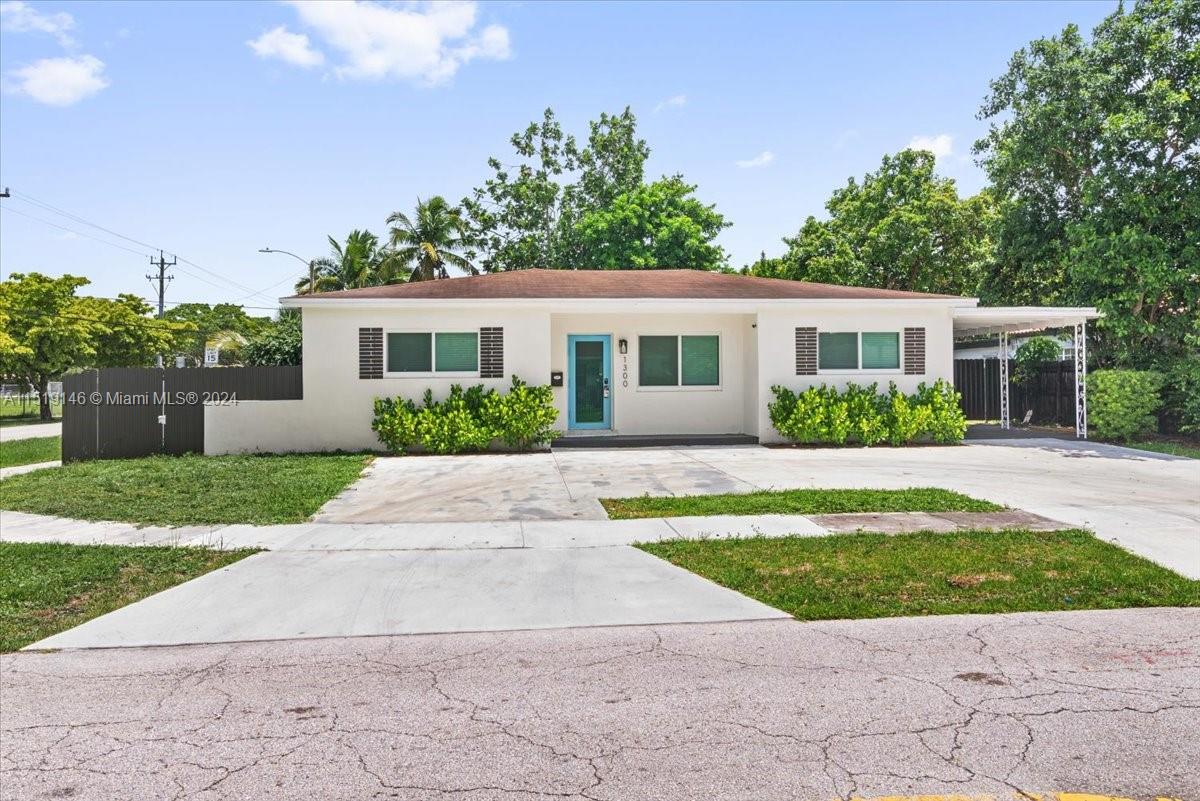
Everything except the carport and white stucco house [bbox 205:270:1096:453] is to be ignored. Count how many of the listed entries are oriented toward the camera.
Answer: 2

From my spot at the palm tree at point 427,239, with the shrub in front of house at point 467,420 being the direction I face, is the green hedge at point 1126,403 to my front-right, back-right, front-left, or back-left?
front-left

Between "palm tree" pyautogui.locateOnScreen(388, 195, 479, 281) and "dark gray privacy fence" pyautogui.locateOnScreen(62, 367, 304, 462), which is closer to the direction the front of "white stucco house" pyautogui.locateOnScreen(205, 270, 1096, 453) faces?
the dark gray privacy fence

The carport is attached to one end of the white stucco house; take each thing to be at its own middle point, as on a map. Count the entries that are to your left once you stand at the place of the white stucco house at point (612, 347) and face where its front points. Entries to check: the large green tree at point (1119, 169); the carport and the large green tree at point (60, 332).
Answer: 2

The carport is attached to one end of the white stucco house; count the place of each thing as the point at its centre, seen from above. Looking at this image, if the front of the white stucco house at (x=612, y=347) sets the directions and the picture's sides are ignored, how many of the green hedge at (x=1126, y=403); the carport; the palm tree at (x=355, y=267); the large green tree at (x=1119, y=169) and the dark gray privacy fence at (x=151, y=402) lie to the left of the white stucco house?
3

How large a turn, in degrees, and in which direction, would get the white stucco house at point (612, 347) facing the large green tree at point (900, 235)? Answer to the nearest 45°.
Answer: approximately 135° to its left

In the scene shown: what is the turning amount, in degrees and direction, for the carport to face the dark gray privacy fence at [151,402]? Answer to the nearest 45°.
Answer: approximately 45° to its right

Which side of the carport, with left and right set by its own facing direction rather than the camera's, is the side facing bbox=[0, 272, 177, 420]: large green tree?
right

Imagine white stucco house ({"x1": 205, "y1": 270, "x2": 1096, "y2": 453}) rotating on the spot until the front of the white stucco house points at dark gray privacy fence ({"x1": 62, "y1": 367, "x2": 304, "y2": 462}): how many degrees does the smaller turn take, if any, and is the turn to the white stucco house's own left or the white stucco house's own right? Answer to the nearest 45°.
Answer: approximately 90° to the white stucco house's own right

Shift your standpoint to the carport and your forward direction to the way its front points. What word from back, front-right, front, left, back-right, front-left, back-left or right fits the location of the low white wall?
front-right

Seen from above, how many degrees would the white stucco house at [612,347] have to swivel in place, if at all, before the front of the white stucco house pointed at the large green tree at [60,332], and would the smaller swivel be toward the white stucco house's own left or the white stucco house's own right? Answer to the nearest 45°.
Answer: approximately 135° to the white stucco house's own right

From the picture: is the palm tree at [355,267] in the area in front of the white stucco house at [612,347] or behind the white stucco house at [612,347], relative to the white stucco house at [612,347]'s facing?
behind

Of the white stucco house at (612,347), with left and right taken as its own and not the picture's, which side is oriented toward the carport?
left

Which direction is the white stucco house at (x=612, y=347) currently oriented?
toward the camera
